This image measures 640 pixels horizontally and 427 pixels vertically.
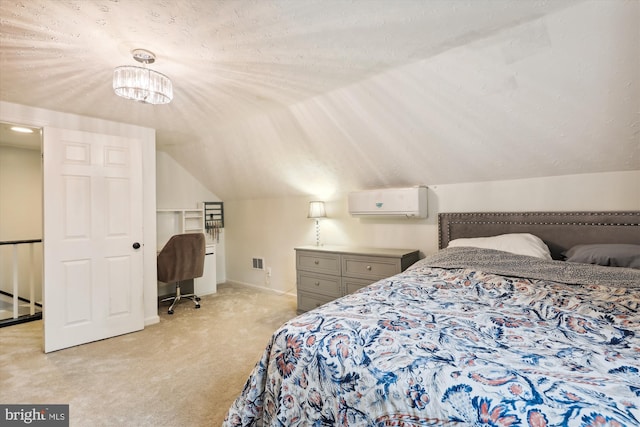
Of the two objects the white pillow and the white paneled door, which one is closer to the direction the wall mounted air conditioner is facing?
the white paneled door

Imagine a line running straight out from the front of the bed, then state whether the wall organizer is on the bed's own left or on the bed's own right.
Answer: on the bed's own right

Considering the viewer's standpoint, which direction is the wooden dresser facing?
facing the viewer and to the left of the viewer

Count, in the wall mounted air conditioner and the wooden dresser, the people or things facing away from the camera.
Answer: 0

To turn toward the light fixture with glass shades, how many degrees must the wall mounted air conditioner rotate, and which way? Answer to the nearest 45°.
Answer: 0° — it already faces it

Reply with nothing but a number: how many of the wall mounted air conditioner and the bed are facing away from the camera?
0

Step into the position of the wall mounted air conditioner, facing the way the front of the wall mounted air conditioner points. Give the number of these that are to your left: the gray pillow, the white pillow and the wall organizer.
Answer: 2

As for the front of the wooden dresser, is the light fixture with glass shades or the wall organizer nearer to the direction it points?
the light fixture with glass shades

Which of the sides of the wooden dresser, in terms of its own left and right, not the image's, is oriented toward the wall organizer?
right

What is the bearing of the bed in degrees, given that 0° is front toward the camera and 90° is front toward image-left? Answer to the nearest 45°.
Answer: approximately 0°

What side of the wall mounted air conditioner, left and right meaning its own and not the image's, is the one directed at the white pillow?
left

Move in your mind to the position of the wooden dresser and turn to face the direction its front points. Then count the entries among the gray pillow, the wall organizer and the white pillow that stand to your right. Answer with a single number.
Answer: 1

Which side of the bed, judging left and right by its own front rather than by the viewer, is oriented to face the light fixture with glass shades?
right

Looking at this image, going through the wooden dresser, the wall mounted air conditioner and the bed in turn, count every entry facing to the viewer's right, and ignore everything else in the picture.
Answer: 0

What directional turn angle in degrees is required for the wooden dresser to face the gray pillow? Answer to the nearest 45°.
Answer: approximately 90° to its left

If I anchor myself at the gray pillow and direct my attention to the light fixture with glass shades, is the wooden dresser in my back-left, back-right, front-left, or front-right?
front-right

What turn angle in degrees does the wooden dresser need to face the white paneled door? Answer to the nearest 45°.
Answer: approximately 45° to its right
